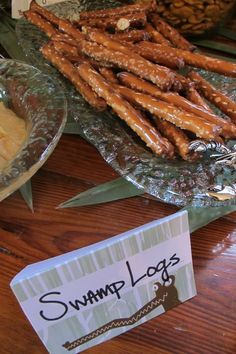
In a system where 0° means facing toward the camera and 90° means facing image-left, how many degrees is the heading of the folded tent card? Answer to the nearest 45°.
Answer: approximately 0°
